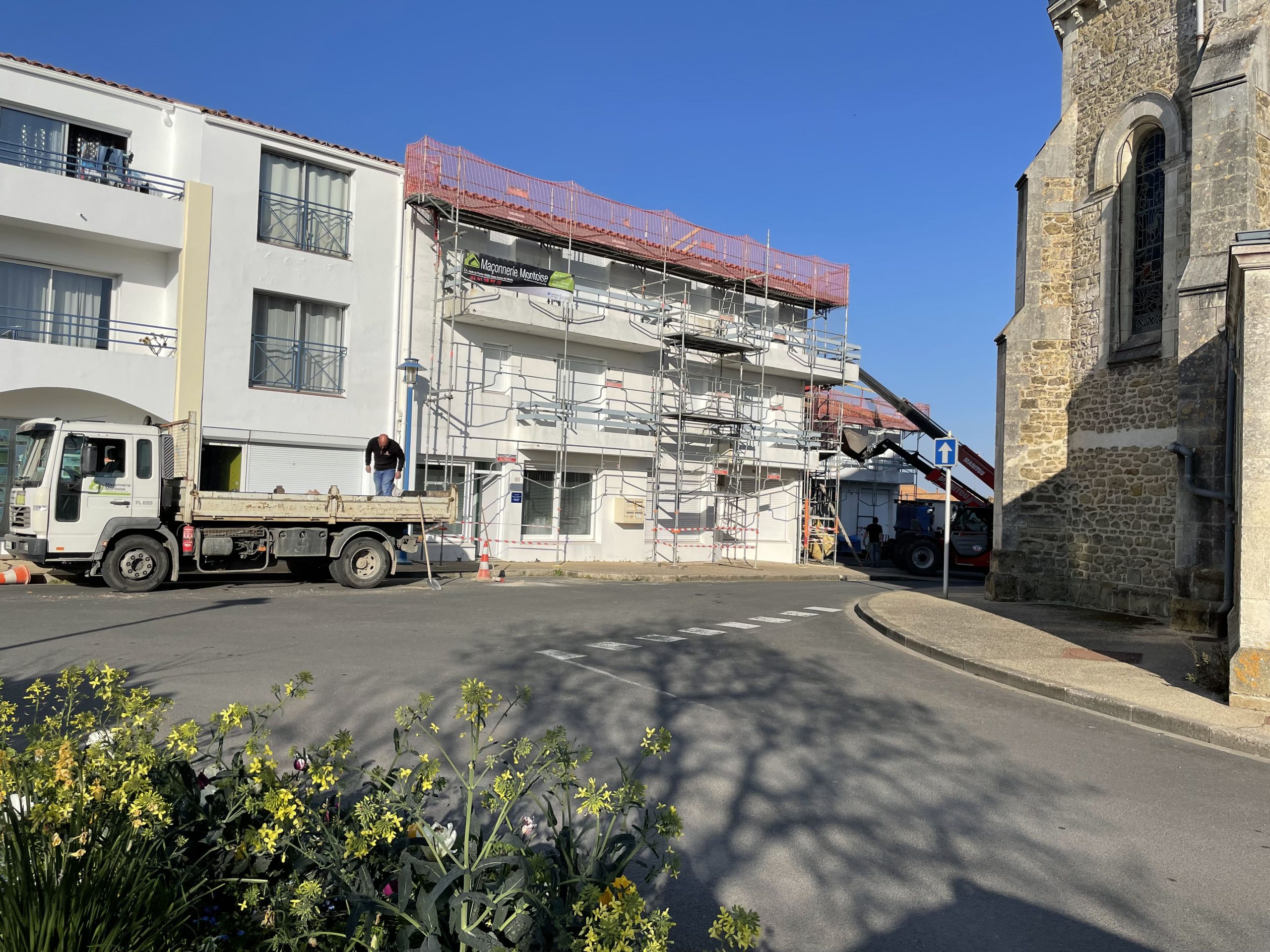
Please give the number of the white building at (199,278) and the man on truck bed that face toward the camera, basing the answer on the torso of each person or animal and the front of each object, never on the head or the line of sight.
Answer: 2

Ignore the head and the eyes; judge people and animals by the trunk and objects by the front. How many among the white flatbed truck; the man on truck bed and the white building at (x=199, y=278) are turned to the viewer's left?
1

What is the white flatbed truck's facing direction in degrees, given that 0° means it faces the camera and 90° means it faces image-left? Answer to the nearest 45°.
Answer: approximately 90°

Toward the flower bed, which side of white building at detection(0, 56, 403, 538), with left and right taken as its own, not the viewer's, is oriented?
front

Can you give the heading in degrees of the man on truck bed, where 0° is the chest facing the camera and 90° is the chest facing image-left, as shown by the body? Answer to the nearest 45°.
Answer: approximately 0°

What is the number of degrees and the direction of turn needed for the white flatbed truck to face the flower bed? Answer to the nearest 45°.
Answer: approximately 90° to its left

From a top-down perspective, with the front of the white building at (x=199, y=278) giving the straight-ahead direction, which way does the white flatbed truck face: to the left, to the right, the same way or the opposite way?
to the right
